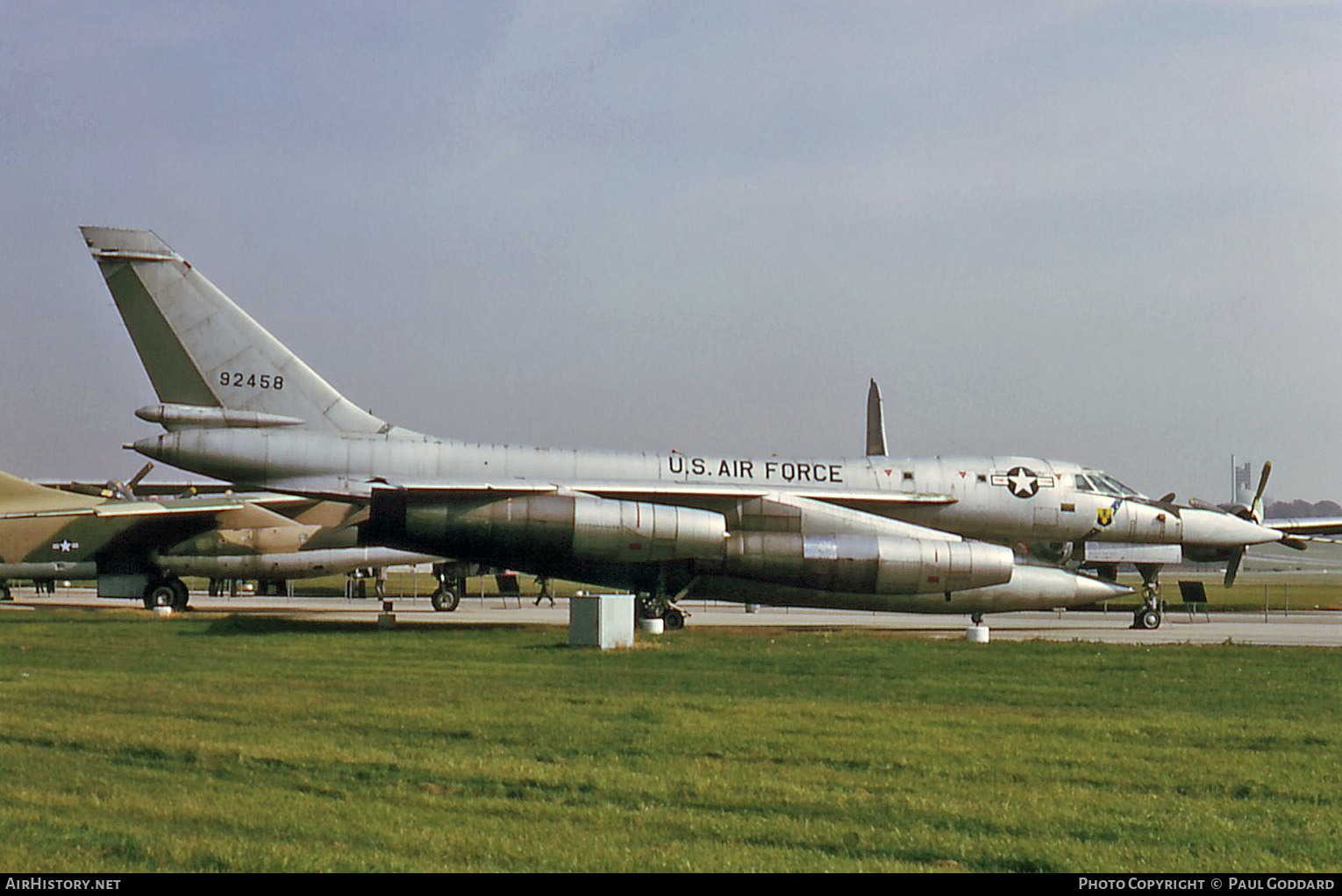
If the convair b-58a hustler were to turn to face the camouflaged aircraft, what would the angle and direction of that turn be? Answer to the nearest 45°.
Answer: approximately 135° to its left

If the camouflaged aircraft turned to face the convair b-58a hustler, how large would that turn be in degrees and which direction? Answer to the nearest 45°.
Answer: approximately 45° to its right

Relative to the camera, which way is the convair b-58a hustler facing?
to the viewer's right

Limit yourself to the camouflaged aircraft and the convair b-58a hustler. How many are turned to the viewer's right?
2

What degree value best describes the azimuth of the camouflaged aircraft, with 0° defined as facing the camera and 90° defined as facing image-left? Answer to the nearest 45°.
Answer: approximately 270°
